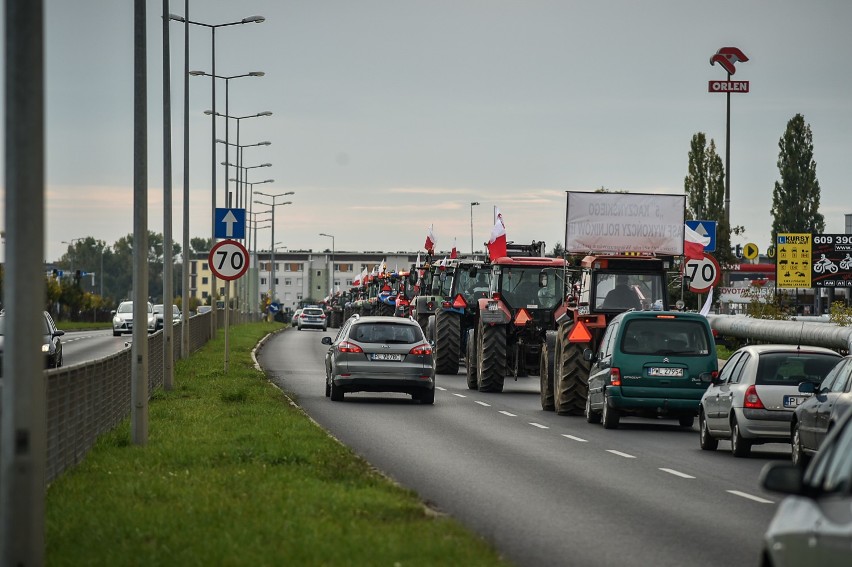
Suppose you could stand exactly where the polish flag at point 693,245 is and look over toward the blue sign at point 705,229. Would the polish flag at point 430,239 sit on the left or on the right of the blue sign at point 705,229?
left

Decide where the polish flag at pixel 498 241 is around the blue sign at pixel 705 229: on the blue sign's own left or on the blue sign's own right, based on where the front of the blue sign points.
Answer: on the blue sign's own right

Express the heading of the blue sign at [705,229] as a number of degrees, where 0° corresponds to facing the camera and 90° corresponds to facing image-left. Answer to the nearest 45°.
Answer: approximately 0°

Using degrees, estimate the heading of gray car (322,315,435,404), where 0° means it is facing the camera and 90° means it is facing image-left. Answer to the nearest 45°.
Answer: approximately 180°

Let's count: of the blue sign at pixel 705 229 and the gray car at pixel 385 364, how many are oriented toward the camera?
1

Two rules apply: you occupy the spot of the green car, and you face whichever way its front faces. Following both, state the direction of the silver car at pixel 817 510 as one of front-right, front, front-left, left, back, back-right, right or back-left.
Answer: back

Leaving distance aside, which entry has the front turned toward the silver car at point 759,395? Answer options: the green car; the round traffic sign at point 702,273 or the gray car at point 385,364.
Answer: the round traffic sign

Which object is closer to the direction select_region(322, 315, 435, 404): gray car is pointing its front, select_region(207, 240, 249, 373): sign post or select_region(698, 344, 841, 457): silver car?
the sign post

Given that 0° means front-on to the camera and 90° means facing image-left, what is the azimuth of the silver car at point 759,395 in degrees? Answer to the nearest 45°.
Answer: approximately 135°

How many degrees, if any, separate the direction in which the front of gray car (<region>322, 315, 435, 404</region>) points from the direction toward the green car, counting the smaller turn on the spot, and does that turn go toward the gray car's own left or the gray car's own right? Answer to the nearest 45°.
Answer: approximately 135° to the gray car's own right
